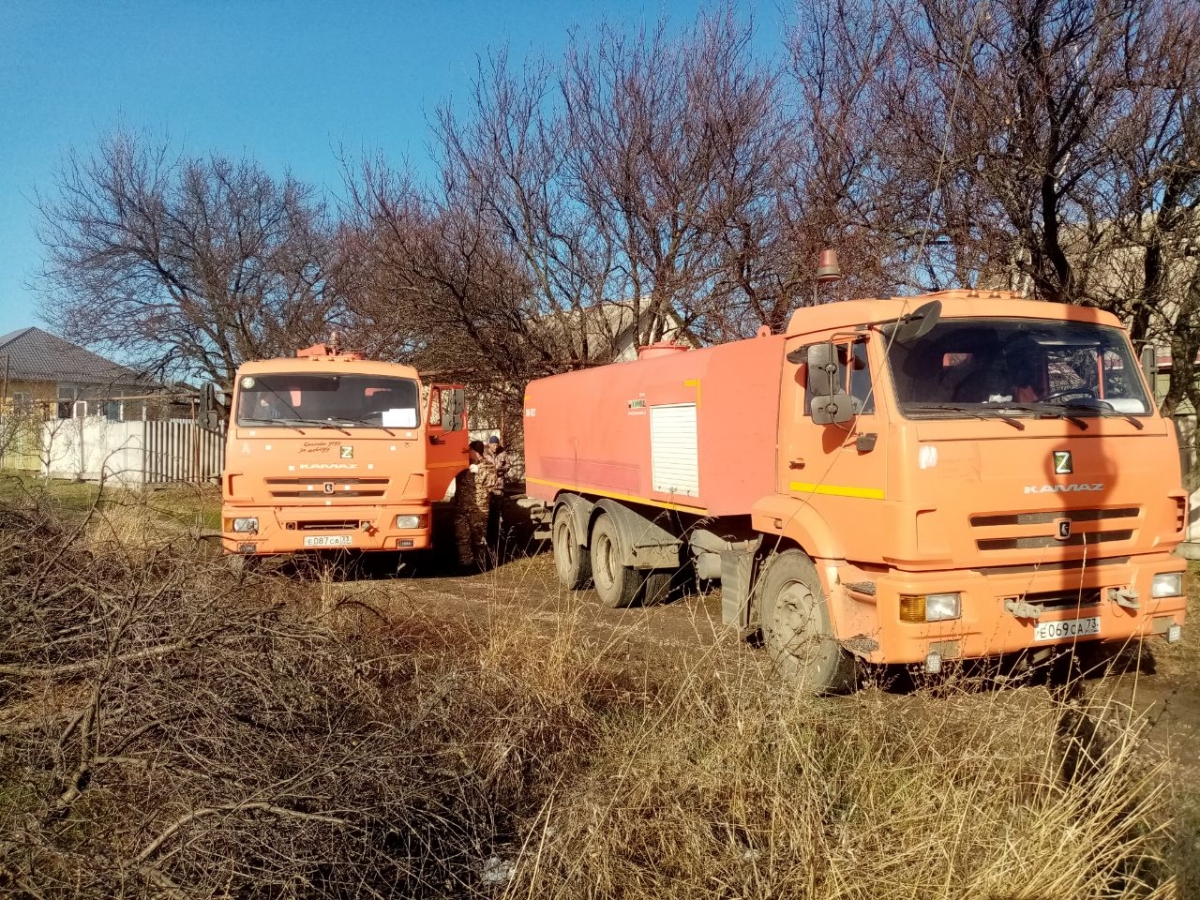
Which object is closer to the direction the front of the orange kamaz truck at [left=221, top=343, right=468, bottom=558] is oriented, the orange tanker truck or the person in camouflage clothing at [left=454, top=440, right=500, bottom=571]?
the orange tanker truck

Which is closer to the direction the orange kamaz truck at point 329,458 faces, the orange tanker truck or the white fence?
the orange tanker truck

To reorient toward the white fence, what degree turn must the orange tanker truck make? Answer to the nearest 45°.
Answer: approximately 180°

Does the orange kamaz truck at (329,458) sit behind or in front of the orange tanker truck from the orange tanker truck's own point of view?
behind

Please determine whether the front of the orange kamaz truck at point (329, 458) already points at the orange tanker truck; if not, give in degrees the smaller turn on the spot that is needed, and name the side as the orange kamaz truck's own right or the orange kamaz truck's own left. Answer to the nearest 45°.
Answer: approximately 45° to the orange kamaz truck's own left

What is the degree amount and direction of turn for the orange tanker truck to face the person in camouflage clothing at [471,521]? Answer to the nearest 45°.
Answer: approximately 180°

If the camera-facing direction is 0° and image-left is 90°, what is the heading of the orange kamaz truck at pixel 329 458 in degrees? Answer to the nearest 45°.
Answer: approximately 0°

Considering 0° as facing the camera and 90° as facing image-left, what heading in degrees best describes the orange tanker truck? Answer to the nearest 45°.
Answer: approximately 315°
